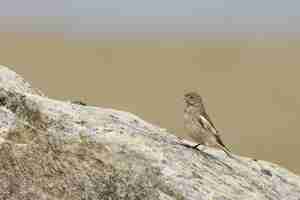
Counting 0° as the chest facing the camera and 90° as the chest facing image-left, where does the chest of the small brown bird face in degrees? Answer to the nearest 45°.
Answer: approximately 45°
